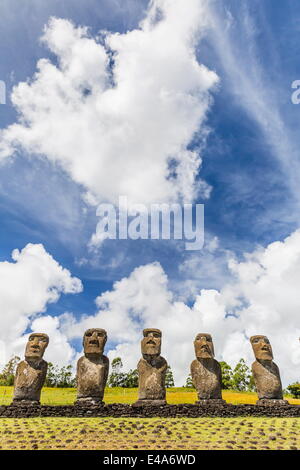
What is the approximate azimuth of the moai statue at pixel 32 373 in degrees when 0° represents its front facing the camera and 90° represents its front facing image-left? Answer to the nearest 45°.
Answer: approximately 0°

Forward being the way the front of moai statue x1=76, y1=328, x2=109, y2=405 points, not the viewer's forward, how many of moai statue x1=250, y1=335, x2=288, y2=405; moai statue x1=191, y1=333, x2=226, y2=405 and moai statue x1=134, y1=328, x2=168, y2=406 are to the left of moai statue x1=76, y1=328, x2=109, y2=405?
3

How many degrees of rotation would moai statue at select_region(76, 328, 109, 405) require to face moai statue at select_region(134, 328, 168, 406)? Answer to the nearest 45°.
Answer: approximately 90° to its left

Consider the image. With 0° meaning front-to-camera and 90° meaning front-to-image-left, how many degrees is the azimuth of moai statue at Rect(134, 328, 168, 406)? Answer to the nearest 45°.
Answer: approximately 0°

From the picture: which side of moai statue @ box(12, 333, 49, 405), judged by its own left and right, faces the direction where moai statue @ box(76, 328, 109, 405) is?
left

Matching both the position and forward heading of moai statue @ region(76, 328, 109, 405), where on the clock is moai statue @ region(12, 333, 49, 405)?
moai statue @ region(12, 333, 49, 405) is roughly at 3 o'clock from moai statue @ region(76, 328, 109, 405).

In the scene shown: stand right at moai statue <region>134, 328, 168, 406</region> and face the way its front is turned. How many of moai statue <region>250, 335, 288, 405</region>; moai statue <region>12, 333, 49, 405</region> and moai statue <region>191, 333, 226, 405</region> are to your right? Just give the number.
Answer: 1

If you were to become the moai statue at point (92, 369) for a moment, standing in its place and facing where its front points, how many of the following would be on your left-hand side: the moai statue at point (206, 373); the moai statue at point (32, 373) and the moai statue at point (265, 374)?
2

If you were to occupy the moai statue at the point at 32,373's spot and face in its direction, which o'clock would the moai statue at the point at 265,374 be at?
the moai statue at the point at 265,374 is roughly at 9 o'clock from the moai statue at the point at 32,373.
